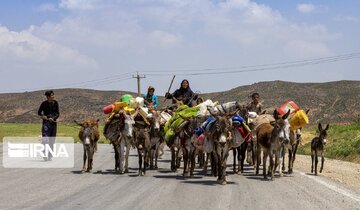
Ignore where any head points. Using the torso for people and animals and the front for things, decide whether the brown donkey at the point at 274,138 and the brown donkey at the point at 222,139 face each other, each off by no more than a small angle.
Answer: no

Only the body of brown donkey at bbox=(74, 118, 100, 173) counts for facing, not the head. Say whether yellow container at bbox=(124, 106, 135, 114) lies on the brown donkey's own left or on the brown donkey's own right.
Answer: on the brown donkey's own left

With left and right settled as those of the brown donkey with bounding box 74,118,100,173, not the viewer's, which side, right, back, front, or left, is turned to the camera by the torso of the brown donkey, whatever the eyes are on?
front

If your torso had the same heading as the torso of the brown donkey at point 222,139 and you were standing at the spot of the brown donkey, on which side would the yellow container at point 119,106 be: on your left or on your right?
on your right

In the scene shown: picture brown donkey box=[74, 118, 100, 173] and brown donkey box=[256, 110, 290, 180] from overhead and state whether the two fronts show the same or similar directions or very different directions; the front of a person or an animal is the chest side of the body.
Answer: same or similar directions

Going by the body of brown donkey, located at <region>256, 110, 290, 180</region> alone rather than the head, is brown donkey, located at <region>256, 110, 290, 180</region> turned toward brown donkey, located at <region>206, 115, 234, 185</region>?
no

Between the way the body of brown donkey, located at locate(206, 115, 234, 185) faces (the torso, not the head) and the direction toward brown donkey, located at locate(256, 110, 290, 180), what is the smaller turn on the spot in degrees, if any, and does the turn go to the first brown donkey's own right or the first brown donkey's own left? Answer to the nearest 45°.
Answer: approximately 135° to the first brown donkey's own left

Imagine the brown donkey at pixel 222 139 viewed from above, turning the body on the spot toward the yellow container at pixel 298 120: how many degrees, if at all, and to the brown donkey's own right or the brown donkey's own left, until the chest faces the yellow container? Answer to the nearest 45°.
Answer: approximately 135° to the brown donkey's own left

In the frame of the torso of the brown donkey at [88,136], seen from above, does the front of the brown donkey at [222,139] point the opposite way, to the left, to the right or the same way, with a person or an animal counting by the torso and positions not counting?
the same way

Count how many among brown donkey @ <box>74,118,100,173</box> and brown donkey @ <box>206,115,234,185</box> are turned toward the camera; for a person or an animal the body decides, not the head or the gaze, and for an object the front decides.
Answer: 2

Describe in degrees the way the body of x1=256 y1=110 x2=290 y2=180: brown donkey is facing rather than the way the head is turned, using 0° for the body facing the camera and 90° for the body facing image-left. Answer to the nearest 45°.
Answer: approximately 315°

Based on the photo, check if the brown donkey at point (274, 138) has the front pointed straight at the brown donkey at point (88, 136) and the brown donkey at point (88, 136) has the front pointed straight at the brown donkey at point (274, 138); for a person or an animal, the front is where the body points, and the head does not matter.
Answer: no

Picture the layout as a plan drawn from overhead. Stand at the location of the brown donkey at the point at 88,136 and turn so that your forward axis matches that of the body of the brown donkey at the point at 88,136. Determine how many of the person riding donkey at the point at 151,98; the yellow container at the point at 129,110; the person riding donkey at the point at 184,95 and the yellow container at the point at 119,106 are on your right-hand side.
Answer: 0

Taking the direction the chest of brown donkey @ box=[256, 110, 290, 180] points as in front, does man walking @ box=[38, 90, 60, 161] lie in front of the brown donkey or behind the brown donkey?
behind

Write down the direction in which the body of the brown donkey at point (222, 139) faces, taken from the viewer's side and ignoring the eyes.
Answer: toward the camera

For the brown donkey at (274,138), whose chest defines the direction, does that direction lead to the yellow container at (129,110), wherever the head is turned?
no

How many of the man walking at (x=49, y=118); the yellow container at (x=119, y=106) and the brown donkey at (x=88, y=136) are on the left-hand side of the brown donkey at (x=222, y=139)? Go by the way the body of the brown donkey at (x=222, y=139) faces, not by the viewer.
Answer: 0
